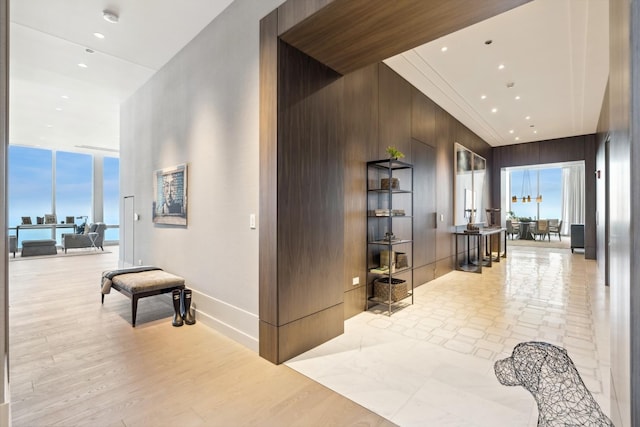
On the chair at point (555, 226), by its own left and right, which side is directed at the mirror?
left

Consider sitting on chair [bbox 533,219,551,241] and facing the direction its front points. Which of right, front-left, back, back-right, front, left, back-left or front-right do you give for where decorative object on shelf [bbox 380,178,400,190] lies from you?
back-left

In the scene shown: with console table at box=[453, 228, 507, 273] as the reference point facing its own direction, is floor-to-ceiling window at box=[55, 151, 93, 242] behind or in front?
behind

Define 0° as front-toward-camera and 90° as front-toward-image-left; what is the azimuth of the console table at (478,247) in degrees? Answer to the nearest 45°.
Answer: approximately 270°

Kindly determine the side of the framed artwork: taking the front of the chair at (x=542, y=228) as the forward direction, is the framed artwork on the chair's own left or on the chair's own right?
on the chair's own left

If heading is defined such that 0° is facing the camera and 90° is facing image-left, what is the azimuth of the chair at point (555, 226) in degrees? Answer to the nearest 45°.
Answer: approximately 90°

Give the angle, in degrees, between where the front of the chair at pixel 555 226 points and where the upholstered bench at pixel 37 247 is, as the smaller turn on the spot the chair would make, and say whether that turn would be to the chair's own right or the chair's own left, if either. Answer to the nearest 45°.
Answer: approximately 45° to the chair's own left
